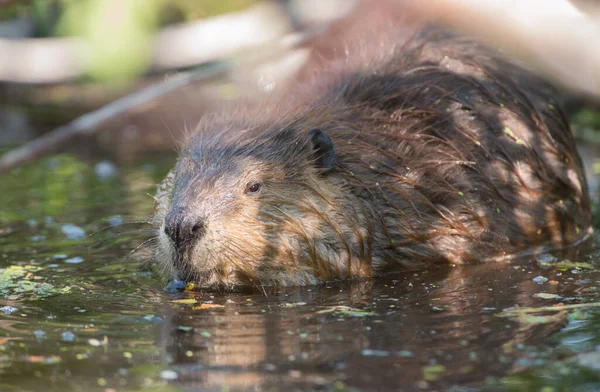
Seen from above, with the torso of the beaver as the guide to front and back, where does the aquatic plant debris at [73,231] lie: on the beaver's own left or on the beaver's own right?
on the beaver's own right

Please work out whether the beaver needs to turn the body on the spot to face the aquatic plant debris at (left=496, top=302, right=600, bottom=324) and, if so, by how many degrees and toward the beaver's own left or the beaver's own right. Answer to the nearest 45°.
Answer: approximately 90° to the beaver's own left

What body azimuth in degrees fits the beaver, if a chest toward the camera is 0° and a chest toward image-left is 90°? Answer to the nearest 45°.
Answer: approximately 45°

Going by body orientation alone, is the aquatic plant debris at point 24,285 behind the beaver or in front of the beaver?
in front

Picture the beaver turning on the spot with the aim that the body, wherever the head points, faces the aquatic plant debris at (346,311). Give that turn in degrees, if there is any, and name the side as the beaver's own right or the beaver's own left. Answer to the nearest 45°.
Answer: approximately 45° to the beaver's own left

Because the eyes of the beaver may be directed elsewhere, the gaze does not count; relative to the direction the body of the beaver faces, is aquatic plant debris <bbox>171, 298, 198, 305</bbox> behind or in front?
in front
